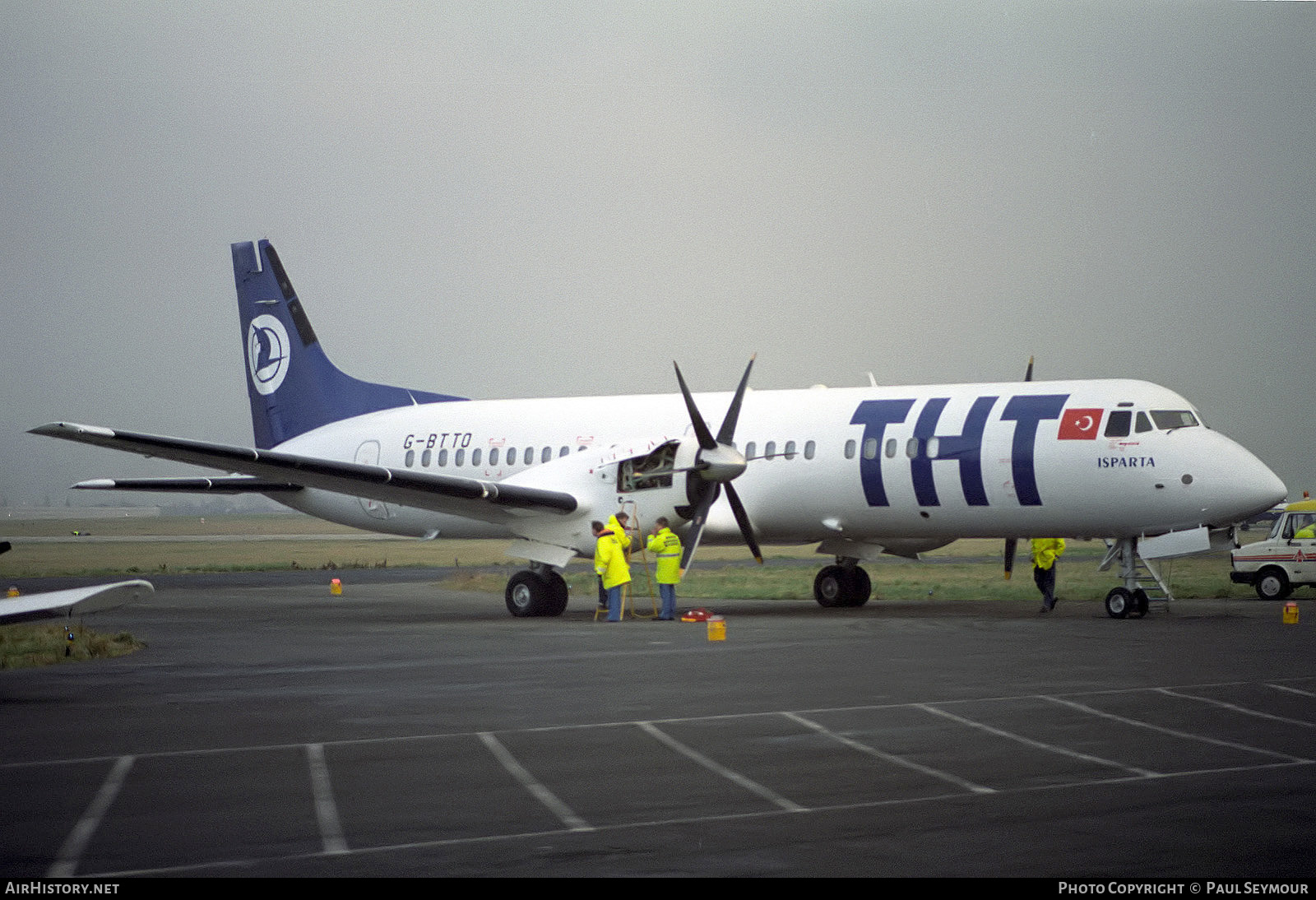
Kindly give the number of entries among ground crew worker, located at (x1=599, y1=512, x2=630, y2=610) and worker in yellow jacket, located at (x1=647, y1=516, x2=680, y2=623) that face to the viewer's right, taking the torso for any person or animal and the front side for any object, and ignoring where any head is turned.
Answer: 1

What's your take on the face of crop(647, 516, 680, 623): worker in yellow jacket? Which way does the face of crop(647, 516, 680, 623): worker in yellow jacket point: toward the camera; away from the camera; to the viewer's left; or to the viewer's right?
to the viewer's left

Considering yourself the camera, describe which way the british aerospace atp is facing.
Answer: facing the viewer and to the right of the viewer

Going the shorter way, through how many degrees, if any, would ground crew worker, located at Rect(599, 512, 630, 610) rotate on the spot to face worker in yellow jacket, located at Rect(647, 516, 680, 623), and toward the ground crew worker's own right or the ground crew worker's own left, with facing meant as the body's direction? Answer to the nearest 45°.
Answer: approximately 45° to the ground crew worker's own right

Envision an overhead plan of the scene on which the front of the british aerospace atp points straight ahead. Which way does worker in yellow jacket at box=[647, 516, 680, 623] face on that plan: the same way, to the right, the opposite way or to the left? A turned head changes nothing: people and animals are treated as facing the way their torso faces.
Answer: the opposite way
